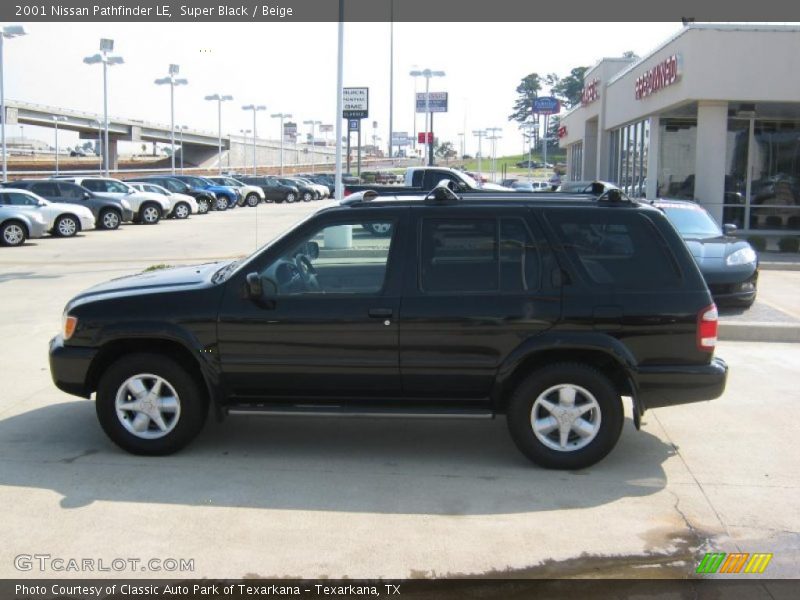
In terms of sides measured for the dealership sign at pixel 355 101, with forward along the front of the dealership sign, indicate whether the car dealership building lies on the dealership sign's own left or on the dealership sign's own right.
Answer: on the dealership sign's own left

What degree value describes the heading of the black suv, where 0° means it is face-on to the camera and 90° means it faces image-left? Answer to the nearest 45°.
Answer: approximately 90°

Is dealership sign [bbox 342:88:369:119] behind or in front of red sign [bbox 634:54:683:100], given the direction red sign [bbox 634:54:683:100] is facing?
in front

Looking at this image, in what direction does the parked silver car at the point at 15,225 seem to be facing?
to the viewer's right

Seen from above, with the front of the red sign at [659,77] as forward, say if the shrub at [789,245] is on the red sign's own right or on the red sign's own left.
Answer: on the red sign's own left

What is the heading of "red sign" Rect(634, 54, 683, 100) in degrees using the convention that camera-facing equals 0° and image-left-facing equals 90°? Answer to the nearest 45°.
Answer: approximately 45°

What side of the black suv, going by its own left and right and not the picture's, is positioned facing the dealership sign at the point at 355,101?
right

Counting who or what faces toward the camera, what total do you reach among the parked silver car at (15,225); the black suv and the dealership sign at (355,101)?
1

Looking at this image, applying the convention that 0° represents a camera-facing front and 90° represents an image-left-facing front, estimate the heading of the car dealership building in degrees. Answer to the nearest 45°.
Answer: approximately 45°

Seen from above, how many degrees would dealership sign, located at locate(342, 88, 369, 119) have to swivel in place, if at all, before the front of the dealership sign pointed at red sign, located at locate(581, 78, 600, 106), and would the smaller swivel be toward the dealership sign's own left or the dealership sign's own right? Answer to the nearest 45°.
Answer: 0° — it already faces it
